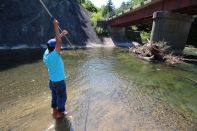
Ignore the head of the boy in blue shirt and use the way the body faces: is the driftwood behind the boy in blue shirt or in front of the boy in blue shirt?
in front

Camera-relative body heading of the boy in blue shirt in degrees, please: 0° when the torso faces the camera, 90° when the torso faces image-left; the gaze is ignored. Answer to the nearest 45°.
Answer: approximately 225°

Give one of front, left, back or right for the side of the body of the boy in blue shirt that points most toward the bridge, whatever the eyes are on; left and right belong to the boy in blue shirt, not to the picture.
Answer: front
